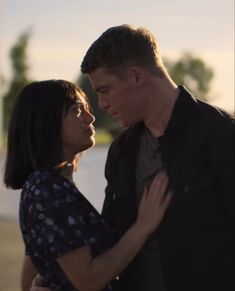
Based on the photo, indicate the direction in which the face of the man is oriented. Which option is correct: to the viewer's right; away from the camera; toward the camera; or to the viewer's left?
to the viewer's left

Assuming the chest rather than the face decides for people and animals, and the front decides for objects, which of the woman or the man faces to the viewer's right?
the woman

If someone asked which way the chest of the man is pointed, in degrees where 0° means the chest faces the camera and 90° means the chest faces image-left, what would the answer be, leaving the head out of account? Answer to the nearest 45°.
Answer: approximately 45°

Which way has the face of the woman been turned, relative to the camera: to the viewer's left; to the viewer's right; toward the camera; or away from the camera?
to the viewer's right

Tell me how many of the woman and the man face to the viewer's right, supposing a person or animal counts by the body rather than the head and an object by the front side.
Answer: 1

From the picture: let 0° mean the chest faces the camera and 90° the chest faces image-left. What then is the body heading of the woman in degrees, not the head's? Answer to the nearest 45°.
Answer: approximately 270°
